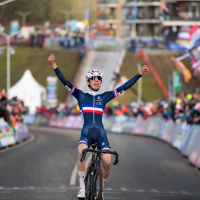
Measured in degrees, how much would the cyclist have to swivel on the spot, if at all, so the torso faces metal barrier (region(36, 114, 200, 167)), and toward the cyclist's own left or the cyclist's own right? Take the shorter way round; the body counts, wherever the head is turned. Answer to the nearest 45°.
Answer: approximately 180°

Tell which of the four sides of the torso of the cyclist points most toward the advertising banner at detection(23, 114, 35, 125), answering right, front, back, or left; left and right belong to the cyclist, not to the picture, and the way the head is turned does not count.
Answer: back

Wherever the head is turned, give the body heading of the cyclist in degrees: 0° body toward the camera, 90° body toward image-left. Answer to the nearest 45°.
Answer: approximately 0°

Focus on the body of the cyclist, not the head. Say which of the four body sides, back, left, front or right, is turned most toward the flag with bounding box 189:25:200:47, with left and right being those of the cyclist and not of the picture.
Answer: back

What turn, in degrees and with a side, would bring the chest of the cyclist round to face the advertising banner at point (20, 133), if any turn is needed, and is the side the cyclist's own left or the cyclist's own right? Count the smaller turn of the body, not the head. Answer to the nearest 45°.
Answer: approximately 180°
